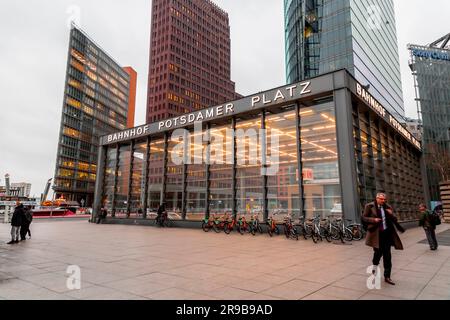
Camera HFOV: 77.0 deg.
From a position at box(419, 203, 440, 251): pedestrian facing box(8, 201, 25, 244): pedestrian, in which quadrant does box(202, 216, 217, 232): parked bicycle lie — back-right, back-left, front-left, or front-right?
front-right

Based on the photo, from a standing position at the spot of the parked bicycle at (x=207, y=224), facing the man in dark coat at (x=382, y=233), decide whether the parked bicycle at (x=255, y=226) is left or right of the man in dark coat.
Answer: left
